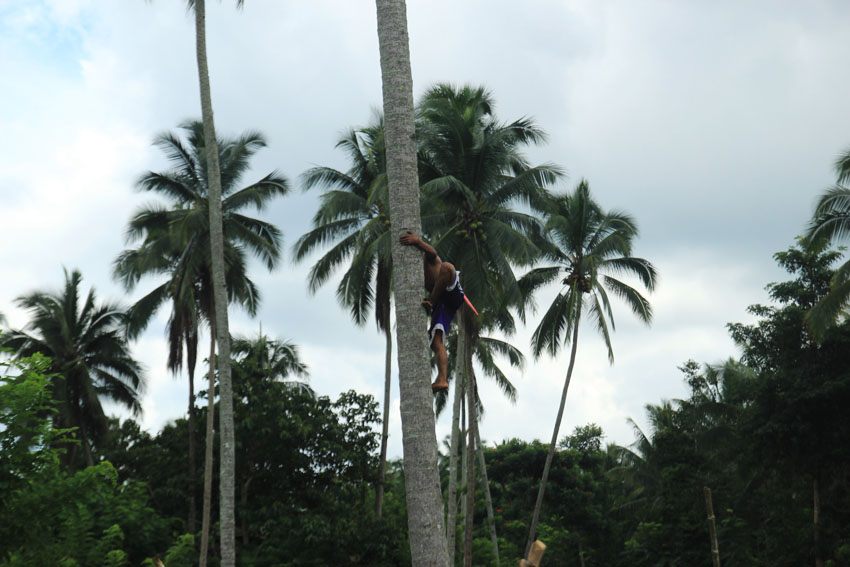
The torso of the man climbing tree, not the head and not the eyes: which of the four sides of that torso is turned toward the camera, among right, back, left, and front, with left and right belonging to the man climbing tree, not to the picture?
left

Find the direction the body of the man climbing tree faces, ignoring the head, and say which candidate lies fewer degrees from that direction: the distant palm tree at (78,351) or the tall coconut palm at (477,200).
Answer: the distant palm tree

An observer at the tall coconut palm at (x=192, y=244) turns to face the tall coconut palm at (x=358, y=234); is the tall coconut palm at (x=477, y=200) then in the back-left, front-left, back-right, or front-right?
front-right

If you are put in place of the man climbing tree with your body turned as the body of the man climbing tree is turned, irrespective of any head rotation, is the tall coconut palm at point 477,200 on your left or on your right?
on your right

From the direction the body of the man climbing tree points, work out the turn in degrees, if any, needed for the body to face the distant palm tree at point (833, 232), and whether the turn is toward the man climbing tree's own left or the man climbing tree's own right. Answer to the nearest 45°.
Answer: approximately 135° to the man climbing tree's own right

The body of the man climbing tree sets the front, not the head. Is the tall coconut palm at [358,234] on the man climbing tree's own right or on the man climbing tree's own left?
on the man climbing tree's own right

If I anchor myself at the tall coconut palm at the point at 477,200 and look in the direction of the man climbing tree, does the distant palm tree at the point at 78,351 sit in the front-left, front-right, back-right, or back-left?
back-right
